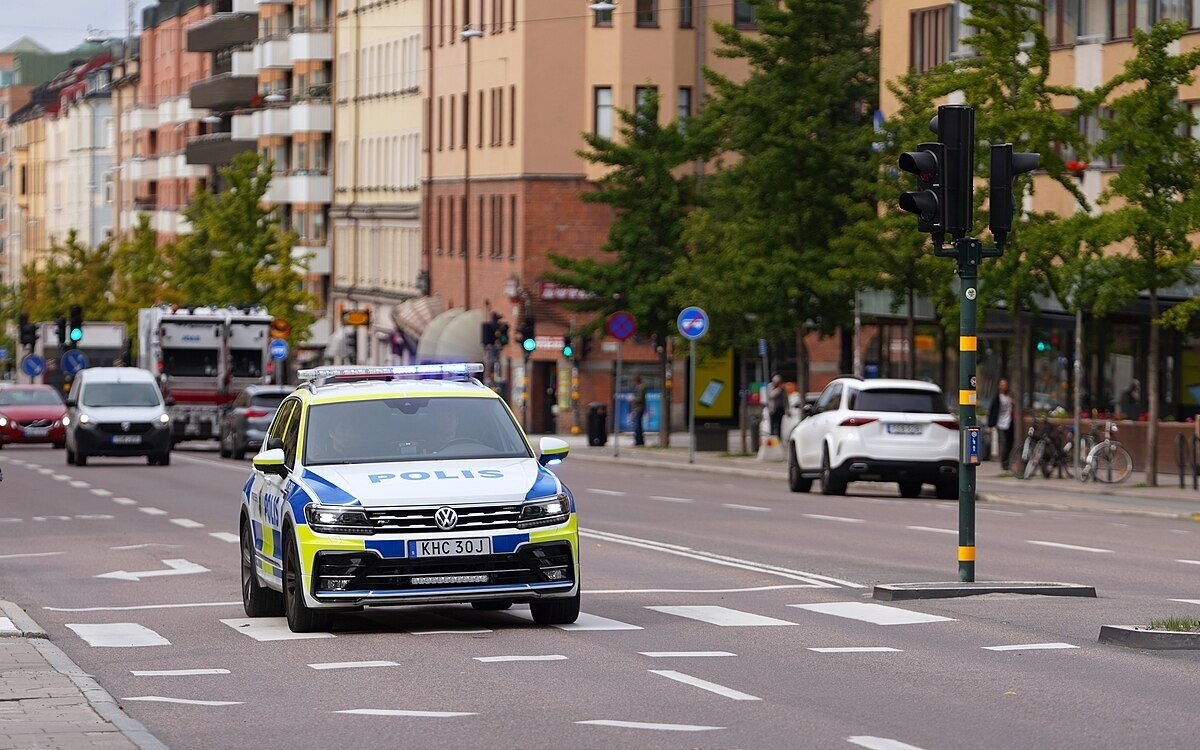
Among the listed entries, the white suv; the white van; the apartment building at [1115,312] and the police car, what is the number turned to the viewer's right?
0

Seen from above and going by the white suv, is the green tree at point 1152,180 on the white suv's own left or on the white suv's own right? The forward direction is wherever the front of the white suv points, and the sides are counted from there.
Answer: on the white suv's own right

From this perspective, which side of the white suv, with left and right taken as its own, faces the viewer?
back

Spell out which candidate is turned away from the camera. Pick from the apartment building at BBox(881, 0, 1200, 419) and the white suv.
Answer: the white suv

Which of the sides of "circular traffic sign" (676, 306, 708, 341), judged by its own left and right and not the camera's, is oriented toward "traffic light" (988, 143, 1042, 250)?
front

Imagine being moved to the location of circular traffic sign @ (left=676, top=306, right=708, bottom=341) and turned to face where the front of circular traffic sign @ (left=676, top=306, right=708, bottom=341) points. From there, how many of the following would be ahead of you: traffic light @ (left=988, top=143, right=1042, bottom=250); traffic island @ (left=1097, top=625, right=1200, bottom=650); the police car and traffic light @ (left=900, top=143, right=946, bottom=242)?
4

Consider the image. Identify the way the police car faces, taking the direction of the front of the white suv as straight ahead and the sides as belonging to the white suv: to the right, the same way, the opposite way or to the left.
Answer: the opposite way

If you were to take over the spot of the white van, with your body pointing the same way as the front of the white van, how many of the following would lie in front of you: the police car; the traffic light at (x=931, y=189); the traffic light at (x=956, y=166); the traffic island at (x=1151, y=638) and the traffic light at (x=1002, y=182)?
5

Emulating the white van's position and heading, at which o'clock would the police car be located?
The police car is roughly at 12 o'clock from the white van.

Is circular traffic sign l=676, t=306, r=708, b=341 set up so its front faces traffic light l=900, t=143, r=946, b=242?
yes

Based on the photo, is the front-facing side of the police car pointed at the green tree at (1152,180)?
no

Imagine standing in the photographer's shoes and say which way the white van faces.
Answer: facing the viewer

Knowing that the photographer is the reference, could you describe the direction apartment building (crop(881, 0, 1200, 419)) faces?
facing the viewer and to the left of the viewer

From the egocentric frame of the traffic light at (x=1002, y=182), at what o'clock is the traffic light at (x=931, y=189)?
the traffic light at (x=931, y=189) is roughly at 5 o'clock from the traffic light at (x=1002, y=182).

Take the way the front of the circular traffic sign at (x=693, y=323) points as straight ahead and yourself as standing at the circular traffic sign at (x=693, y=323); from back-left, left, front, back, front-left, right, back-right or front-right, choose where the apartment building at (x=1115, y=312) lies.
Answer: left

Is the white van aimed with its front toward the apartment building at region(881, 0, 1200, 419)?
no

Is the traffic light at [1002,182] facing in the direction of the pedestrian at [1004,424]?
no
